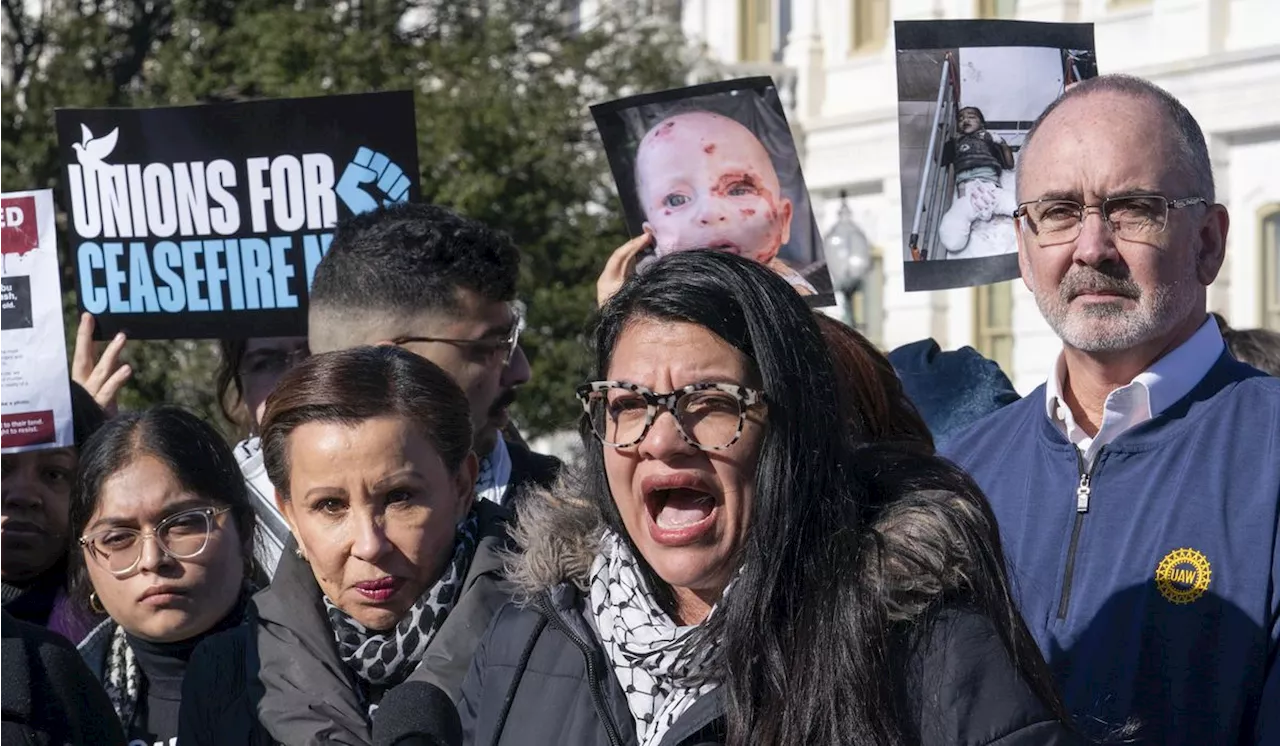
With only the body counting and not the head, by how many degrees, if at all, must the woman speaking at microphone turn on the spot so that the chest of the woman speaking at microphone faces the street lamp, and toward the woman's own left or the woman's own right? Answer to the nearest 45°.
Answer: approximately 135° to the woman's own right

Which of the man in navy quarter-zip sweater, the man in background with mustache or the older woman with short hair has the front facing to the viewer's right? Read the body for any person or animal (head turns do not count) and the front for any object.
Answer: the man in background with mustache

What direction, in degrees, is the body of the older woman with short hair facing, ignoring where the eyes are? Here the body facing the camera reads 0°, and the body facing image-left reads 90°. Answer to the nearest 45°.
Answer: approximately 0°

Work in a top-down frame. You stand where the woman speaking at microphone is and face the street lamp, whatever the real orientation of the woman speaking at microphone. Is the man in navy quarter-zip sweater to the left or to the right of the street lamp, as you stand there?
right

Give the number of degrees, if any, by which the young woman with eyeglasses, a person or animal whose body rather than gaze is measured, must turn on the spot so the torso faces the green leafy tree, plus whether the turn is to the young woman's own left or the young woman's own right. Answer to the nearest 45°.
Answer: approximately 180°

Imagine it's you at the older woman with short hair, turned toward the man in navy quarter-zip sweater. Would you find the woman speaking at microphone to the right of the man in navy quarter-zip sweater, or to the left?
right

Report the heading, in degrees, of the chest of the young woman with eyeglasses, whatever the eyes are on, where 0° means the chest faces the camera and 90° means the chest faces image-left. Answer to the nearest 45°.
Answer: approximately 0°
